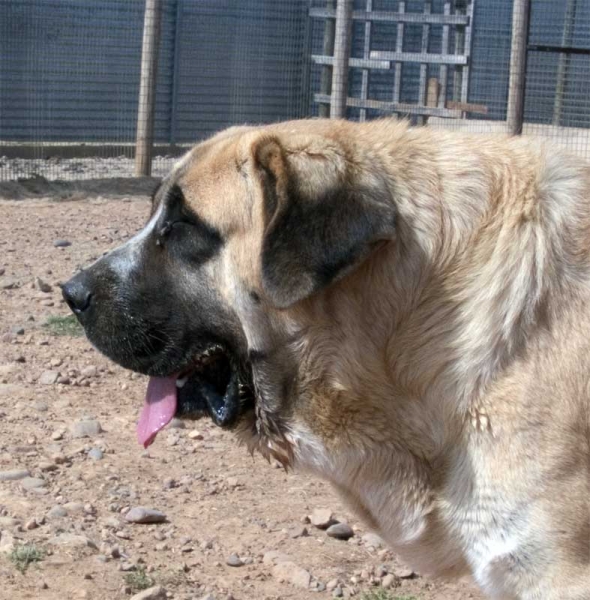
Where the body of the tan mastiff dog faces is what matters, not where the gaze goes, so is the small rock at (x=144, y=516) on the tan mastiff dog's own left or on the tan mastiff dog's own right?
on the tan mastiff dog's own right

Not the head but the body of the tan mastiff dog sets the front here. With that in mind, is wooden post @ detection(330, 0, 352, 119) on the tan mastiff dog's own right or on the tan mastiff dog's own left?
on the tan mastiff dog's own right

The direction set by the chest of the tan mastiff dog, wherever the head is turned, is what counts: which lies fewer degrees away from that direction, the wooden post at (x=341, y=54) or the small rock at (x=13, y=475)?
the small rock

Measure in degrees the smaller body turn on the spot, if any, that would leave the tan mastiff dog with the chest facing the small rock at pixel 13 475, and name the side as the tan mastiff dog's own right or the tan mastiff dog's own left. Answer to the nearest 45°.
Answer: approximately 45° to the tan mastiff dog's own right

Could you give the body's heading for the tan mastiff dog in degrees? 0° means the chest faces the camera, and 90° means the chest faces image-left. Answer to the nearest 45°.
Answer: approximately 90°
